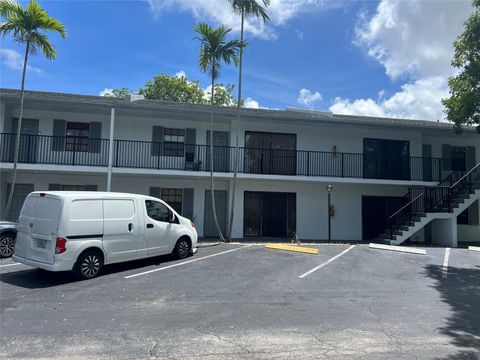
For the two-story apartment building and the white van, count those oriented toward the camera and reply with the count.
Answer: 1

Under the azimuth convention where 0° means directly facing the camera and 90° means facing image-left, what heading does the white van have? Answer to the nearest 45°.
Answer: approximately 225°

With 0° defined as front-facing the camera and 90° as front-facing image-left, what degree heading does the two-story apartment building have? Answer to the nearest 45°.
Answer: approximately 0°

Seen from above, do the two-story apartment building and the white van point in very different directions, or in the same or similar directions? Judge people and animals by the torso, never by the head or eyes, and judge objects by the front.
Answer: very different directions

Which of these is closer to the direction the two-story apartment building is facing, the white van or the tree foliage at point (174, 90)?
the white van
